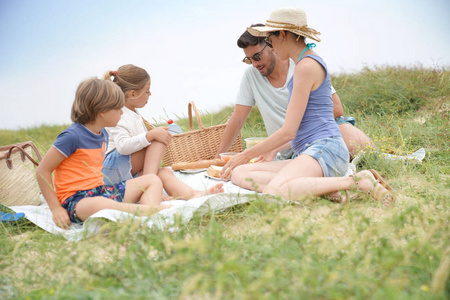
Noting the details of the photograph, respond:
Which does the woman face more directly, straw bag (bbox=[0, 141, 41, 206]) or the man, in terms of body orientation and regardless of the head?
the straw bag

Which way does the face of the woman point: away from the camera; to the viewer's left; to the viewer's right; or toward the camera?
to the viewer's left

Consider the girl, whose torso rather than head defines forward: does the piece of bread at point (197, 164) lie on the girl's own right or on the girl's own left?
on the girl's own left

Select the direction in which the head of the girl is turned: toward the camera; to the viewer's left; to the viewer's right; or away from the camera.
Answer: to the viewer's right

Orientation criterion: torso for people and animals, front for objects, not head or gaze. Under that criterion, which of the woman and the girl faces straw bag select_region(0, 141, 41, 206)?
the woman

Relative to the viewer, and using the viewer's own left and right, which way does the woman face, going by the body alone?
facing to the left of the viewer

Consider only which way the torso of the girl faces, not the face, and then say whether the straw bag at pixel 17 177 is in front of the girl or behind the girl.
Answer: behind

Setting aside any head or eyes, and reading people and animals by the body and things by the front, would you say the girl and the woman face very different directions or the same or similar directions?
very different directions

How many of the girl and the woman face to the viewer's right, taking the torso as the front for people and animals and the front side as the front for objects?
1

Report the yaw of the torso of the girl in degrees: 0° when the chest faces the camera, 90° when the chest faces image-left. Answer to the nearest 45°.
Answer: approximately 270°
